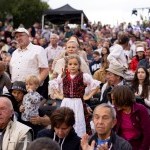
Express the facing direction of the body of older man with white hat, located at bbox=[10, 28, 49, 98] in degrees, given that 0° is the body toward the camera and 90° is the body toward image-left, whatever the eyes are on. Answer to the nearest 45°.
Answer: approximately 45°

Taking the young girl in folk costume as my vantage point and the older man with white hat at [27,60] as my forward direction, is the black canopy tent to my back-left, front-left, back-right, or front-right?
front-right

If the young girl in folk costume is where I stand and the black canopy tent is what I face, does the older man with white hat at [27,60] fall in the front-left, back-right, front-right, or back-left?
front-left

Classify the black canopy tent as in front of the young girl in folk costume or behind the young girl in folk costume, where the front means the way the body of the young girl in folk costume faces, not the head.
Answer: behind

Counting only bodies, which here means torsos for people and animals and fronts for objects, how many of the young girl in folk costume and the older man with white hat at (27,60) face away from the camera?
0

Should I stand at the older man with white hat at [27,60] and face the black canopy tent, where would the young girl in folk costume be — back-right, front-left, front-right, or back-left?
back-right

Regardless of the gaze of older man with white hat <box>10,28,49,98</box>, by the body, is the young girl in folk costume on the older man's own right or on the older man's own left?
on the older man's own left

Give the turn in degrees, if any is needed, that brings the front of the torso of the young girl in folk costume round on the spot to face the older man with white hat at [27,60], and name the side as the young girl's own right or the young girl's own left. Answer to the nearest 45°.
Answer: approximately 135° to the young girl's own right

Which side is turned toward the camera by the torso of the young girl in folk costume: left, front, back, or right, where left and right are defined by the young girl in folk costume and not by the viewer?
front
